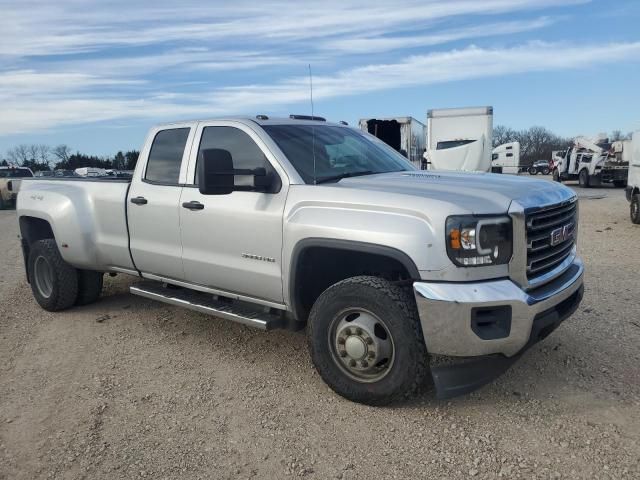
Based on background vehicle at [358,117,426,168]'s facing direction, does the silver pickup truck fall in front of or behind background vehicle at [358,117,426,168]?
behind

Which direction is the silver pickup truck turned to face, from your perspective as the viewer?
facing the viewer and to the right of the viewer

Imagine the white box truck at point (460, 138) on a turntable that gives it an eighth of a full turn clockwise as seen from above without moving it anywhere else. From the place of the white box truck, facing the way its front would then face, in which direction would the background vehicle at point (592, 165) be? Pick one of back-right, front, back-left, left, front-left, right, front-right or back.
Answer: back

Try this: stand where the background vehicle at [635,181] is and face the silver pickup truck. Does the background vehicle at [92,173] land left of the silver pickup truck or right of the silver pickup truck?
right

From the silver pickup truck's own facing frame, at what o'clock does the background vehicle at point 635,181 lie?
The background vehicle is roughly at 9 o'clock from the silver pickup truck.

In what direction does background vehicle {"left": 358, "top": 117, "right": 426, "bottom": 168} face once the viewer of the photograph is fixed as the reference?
facing away from the viewer and to the right of the viewer

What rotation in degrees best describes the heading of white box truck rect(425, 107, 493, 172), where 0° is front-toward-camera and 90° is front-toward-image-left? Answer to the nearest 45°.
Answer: approximately 0°

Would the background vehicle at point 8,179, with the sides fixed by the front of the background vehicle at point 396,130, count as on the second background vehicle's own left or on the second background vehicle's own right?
on the second background vehicle's own left

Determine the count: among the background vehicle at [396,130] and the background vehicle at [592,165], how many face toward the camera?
0

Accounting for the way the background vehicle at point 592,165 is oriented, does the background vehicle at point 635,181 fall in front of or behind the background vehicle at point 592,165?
behind

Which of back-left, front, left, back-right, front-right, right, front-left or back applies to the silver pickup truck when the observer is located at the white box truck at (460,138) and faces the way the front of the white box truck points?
front

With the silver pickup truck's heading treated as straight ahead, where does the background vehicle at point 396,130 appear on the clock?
The background vehicle is roughly at 8 o'clock from the silver pickup truck.

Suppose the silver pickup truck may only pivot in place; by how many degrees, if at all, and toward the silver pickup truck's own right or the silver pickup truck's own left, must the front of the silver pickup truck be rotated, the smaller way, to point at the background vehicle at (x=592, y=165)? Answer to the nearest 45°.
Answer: approximately 90° to the silver pickup truck's own left
